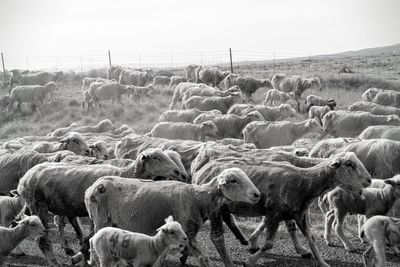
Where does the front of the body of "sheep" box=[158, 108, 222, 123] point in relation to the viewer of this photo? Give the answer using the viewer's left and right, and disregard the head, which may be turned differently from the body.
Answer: facing to the right of the viewer

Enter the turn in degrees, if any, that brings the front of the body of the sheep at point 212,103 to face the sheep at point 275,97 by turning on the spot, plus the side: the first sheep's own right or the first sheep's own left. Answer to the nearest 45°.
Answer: approximately 45° to the first sheep's own left

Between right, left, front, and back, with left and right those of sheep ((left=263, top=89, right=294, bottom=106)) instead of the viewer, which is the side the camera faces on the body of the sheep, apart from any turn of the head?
right

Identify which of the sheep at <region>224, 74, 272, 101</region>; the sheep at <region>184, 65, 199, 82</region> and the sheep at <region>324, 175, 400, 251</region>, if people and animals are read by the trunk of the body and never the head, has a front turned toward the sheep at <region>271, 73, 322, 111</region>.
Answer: the sheep at <region>224, 74, 272, 101</region>

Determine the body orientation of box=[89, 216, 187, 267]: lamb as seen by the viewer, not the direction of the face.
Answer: to the viewer's right

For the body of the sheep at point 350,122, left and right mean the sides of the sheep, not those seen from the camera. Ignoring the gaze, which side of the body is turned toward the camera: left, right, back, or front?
right

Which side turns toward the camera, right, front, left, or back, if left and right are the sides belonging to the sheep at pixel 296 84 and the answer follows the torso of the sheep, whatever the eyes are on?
right

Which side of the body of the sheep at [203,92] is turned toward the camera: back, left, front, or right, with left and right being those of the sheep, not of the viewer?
right

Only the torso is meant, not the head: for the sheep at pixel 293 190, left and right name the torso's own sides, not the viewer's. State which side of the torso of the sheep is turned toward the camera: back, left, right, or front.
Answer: right

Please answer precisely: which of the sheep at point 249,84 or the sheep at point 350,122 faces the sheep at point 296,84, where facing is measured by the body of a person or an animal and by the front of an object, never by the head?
the sheep at point 249,84

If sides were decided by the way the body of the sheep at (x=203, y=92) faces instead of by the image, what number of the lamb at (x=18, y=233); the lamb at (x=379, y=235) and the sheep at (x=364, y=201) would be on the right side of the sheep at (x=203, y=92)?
3

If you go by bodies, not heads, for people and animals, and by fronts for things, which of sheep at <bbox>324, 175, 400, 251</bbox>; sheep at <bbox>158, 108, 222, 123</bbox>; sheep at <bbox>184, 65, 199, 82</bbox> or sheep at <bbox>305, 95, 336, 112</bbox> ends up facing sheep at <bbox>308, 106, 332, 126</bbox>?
sheep at <bbox>158, 108, 222, 123</bbox>

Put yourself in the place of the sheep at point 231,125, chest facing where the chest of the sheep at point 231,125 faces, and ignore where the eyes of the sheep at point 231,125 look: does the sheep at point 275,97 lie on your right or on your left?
on your left

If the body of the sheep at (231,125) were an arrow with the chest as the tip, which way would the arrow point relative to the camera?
to the viewer's right
